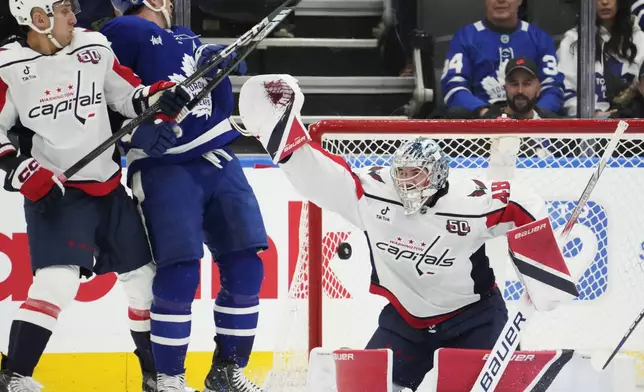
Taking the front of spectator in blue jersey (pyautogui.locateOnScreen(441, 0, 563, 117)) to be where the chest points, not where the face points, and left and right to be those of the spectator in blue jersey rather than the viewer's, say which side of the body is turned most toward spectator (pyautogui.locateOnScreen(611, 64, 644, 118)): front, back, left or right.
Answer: left

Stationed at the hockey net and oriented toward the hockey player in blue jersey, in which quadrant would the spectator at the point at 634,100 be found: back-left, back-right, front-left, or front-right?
back-right

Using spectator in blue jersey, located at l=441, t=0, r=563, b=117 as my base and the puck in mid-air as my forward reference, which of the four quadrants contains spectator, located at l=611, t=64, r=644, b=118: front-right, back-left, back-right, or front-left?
back-left

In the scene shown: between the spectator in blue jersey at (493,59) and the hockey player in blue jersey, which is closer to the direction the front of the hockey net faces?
the hockey player in blue jersey

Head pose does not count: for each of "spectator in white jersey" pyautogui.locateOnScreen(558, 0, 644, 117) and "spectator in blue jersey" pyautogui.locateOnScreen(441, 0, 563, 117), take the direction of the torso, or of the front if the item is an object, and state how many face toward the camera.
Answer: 2

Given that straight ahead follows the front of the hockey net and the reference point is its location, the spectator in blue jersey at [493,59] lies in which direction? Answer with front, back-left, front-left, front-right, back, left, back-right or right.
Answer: back

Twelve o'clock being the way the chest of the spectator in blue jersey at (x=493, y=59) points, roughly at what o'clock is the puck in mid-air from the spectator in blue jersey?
The puck in mid-air is roughly at 1 o'clock from the spectator in blue jersey.

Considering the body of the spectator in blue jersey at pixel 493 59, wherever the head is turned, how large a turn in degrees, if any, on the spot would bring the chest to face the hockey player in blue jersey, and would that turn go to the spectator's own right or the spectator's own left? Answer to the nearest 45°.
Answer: approximately 45° to the spectator's own right

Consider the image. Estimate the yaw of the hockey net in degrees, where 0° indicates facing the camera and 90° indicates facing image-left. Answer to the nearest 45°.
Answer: approximately 0°
